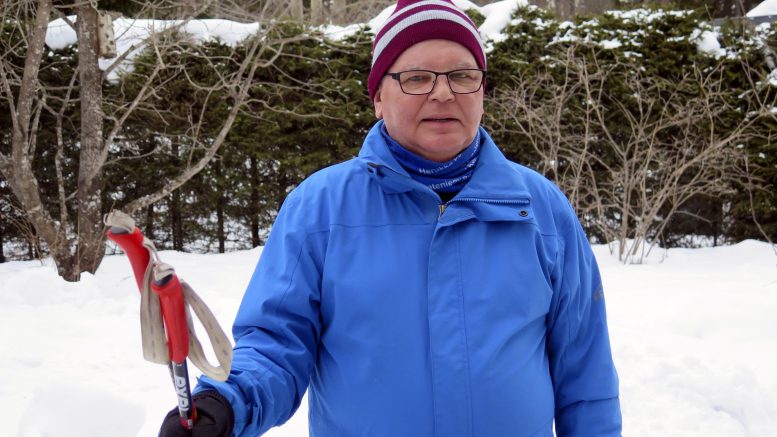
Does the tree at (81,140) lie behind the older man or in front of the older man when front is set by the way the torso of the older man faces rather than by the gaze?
behind

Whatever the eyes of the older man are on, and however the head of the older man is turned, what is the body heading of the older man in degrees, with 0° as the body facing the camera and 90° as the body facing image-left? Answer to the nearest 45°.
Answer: approximately 0°
